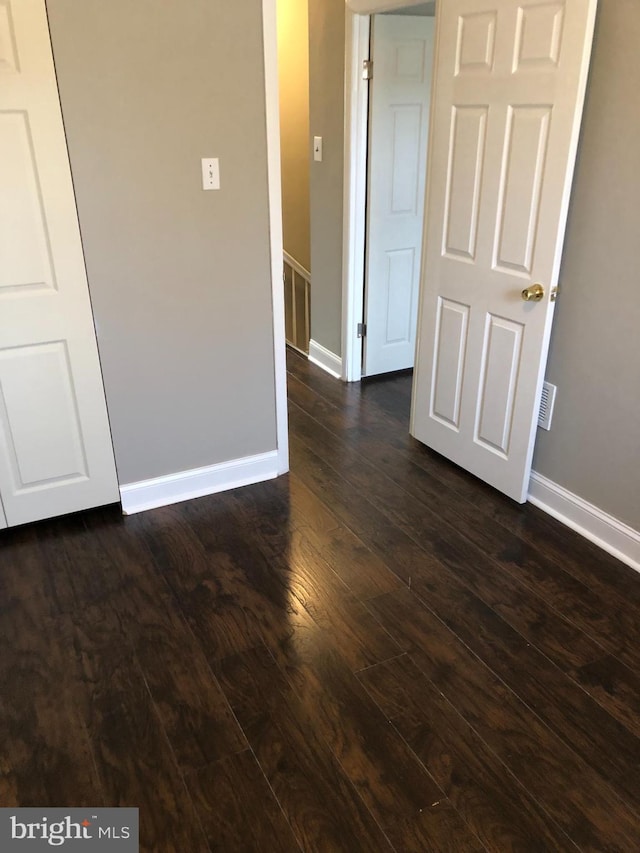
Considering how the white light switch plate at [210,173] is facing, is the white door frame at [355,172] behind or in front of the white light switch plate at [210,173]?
behind

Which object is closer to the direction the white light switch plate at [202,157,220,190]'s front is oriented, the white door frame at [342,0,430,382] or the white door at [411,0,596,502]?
the white door

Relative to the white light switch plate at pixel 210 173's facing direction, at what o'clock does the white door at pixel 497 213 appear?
The white door is roughly at 9 o'clock from the white light switch plate.

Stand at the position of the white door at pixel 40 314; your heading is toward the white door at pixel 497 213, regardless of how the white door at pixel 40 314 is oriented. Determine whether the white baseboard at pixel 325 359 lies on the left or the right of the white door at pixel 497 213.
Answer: left

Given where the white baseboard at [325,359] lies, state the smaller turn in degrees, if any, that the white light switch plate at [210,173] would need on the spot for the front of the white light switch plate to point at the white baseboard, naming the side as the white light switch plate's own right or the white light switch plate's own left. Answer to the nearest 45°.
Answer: approximately 135° to the white light switch plate's own left

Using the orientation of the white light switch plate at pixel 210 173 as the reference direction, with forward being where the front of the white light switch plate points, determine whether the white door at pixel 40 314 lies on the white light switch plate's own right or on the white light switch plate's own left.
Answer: on the white light switch plate's own right

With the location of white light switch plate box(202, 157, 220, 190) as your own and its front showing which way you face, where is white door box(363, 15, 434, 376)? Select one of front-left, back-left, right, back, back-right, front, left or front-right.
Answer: back-left

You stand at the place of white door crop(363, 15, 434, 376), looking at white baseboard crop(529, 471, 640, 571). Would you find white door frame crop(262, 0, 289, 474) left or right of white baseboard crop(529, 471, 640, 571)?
right

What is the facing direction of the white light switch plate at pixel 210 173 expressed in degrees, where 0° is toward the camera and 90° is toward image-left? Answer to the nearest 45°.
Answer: approximately 0°
